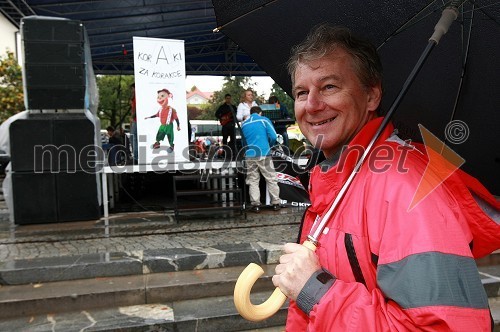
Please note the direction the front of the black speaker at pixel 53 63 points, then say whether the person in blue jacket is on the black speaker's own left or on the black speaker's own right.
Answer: on the black speaker's own left

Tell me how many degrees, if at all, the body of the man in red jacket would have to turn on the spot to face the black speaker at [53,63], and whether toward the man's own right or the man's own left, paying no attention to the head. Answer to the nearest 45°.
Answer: approximately 90° to the man's own right

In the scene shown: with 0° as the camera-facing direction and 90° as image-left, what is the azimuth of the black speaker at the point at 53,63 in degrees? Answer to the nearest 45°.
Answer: approximately 0°

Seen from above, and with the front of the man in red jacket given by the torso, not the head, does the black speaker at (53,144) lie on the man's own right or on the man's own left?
on the man's own right

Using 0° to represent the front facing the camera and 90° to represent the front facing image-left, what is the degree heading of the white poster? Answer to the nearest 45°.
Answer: approximately 0°

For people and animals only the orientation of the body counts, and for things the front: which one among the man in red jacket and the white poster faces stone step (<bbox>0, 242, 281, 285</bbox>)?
the white poster
